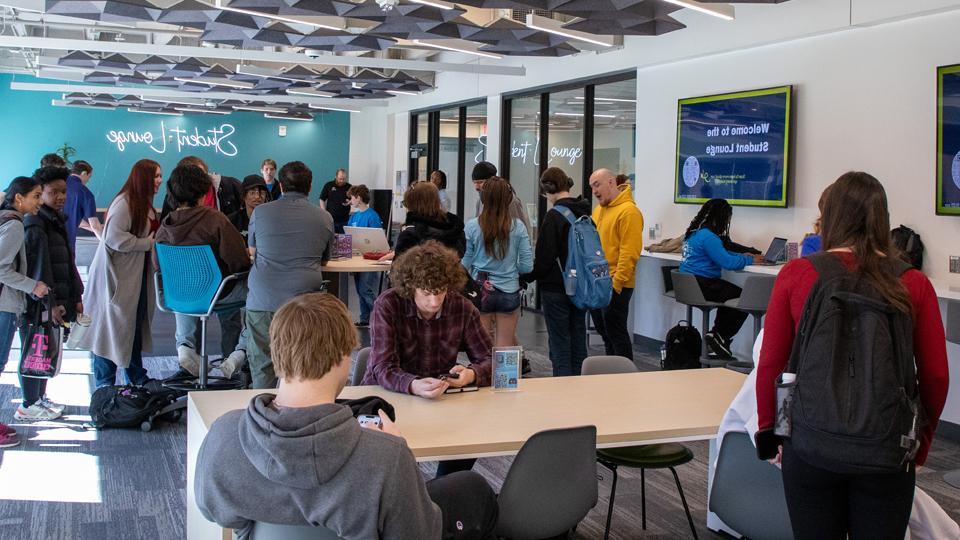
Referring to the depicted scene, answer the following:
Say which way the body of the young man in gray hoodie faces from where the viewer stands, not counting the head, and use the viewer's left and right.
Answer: facing away from the viewer and to the right of the viewer

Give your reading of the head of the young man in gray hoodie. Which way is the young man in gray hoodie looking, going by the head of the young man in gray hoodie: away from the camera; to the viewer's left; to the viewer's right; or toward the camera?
away from the camera

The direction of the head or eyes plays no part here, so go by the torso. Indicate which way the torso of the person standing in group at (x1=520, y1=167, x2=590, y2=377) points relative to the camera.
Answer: to the viewer's left

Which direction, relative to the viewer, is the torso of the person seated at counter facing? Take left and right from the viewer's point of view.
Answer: facing to the right of the viewer

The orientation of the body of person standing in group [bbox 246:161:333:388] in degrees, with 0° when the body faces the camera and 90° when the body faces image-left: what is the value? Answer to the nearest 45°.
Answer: approximately 180°

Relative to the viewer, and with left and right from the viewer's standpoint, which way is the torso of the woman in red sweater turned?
facing away from the viewer

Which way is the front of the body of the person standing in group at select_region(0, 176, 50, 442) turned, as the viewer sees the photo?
to the viewer's right
